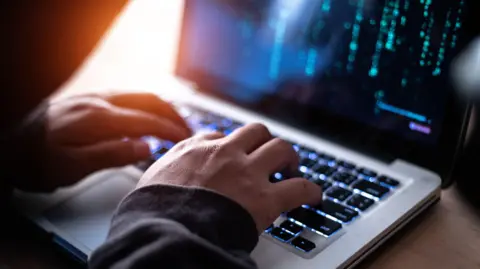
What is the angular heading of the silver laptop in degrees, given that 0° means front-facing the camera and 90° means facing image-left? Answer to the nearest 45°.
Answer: approximately 45°
